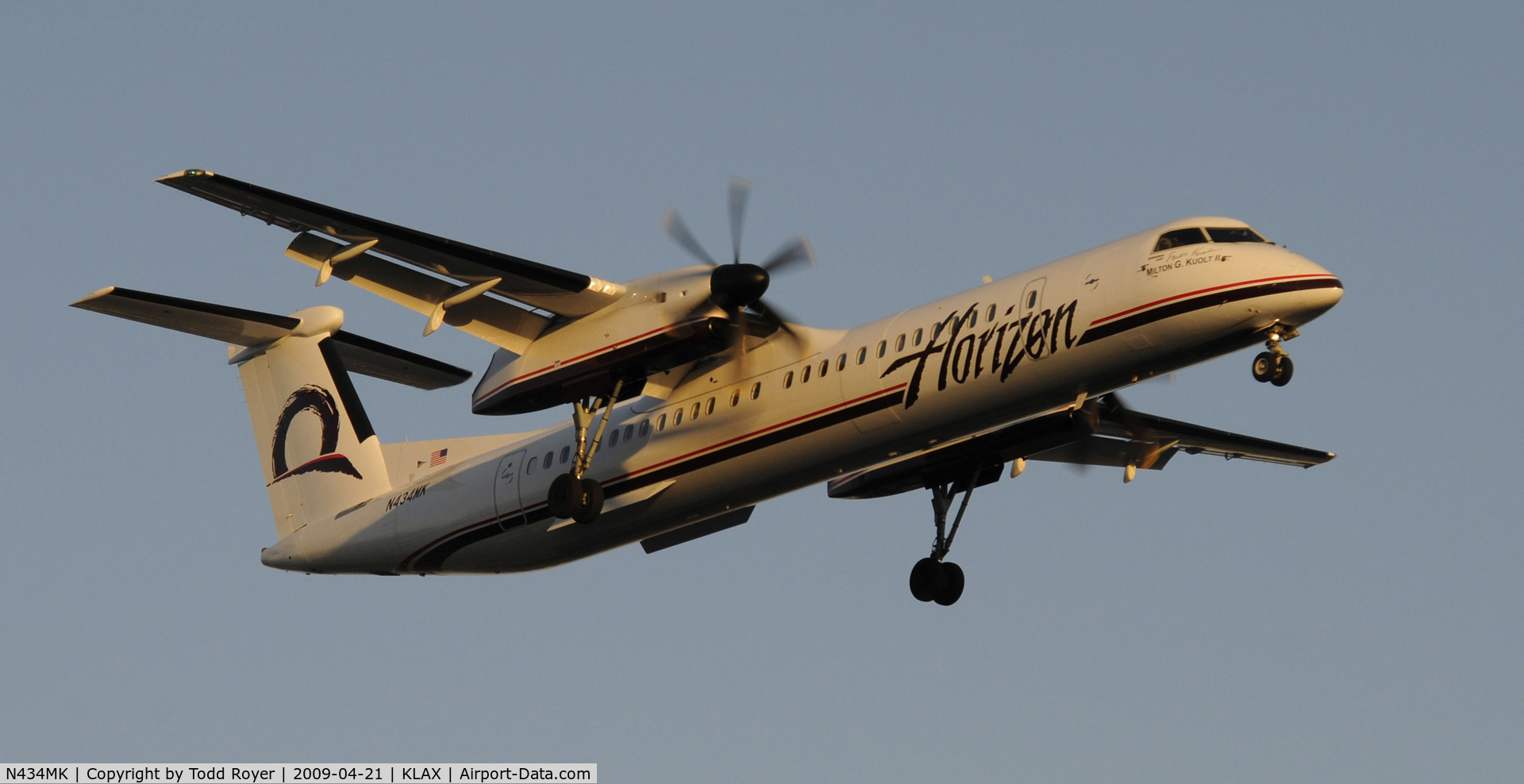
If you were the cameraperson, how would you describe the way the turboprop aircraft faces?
facing the viewer and to the right of the viewer
